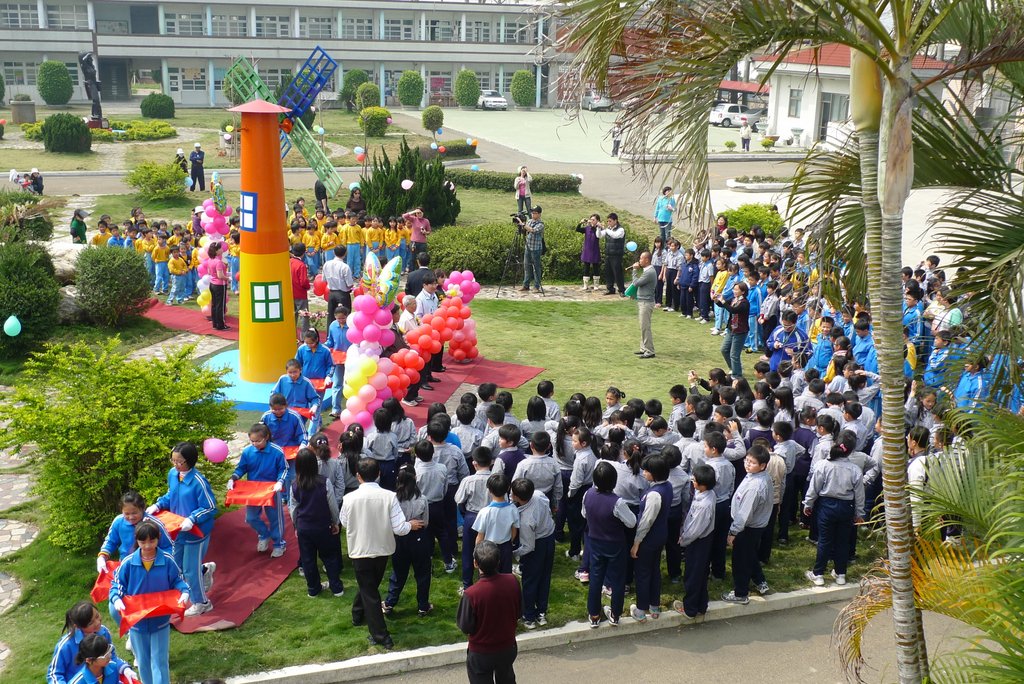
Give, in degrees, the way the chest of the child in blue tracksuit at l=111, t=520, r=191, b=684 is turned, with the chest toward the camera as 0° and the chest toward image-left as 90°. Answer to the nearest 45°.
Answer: approximately 0°

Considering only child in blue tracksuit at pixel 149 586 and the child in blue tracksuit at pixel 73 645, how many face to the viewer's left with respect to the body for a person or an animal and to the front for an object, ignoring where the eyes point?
0

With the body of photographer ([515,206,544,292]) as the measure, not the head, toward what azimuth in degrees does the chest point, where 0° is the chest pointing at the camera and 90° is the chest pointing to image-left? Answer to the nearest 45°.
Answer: approximately 45°

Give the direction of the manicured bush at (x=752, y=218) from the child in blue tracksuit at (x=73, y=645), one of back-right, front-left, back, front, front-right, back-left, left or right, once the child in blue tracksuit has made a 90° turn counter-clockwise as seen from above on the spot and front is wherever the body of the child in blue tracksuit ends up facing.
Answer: front

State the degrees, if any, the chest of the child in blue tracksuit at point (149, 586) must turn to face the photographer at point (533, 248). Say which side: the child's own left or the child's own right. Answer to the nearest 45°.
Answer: approximately 135° to the child's own left

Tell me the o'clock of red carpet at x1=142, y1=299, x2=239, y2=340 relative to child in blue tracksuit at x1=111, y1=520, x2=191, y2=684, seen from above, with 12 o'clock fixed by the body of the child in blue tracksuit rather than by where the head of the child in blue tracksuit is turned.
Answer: The red carpet is roughly at 6 o'clock from the child in blue tracksuit.

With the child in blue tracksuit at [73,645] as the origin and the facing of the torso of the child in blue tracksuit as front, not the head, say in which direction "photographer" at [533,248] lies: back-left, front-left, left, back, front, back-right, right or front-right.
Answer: left

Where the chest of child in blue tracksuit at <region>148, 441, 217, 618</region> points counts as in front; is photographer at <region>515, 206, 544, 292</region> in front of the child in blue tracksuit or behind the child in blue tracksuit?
behind

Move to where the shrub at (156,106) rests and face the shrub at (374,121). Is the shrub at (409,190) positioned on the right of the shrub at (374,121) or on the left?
right
